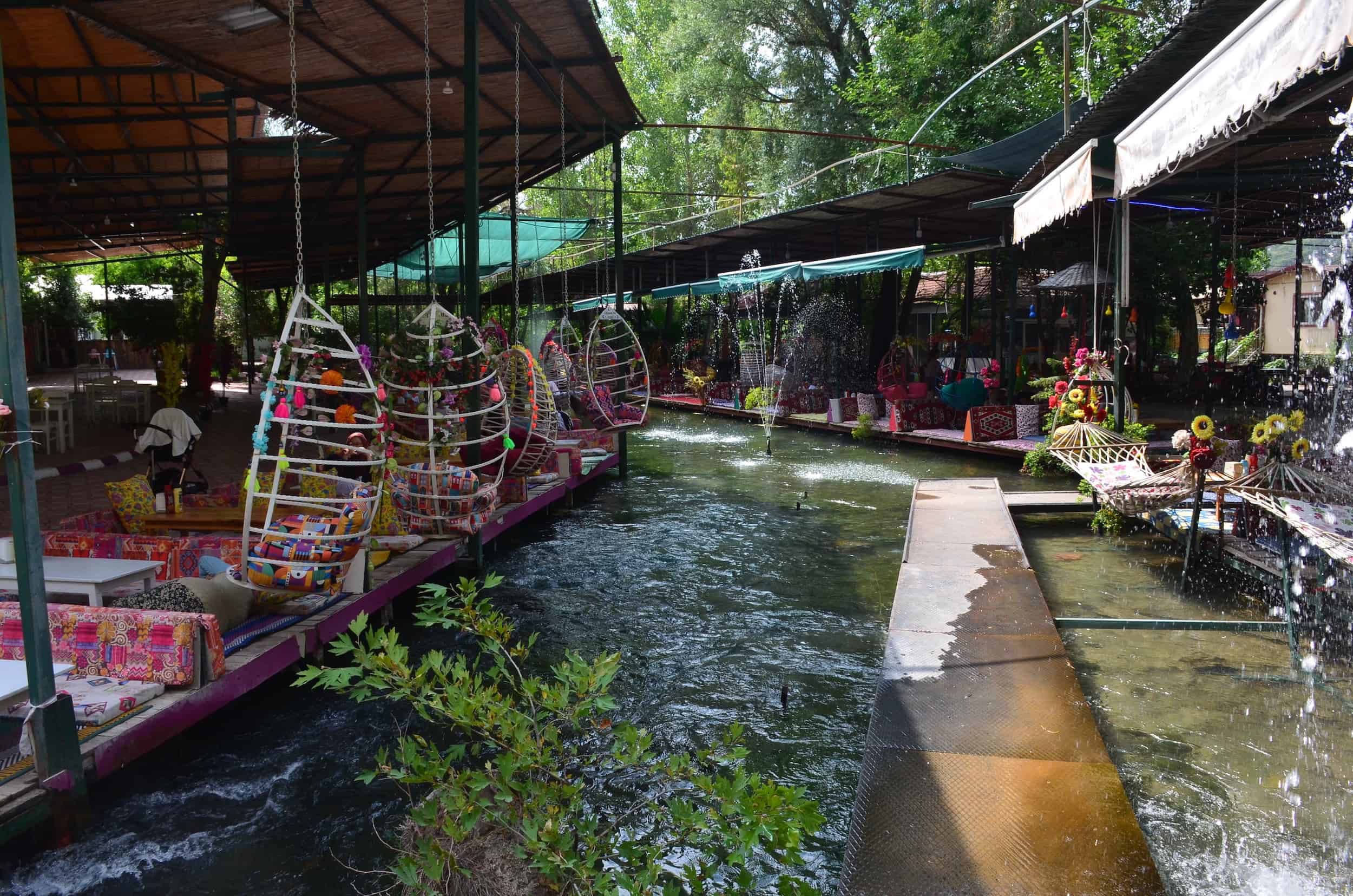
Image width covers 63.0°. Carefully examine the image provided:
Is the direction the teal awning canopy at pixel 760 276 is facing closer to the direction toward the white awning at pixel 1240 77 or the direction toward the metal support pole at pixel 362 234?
the metal support pole

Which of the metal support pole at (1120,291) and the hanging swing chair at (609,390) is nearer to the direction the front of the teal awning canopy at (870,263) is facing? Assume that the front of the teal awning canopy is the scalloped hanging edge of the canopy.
the hanging swing chair

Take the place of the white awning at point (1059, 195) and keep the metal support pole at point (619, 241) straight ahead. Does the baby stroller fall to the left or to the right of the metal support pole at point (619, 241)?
left

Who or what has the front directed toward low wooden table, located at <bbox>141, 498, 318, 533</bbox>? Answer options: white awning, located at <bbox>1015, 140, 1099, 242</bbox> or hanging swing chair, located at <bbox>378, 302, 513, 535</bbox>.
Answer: the white awning

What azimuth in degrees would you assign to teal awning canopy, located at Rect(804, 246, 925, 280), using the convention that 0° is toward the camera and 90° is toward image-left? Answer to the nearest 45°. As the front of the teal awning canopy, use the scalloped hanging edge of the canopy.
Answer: approximately 45°

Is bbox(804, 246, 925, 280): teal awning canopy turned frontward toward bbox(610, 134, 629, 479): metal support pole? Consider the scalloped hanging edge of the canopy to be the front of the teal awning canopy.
yes

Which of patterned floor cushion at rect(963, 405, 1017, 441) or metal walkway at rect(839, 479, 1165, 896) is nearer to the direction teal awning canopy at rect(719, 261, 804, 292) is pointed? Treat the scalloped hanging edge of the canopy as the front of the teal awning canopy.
the metal walkway

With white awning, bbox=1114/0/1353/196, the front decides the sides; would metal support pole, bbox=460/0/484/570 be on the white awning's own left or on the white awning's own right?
on the white awning's own right

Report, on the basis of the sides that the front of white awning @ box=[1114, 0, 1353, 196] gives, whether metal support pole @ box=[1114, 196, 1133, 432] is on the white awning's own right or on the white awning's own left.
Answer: on the white awning's own right
